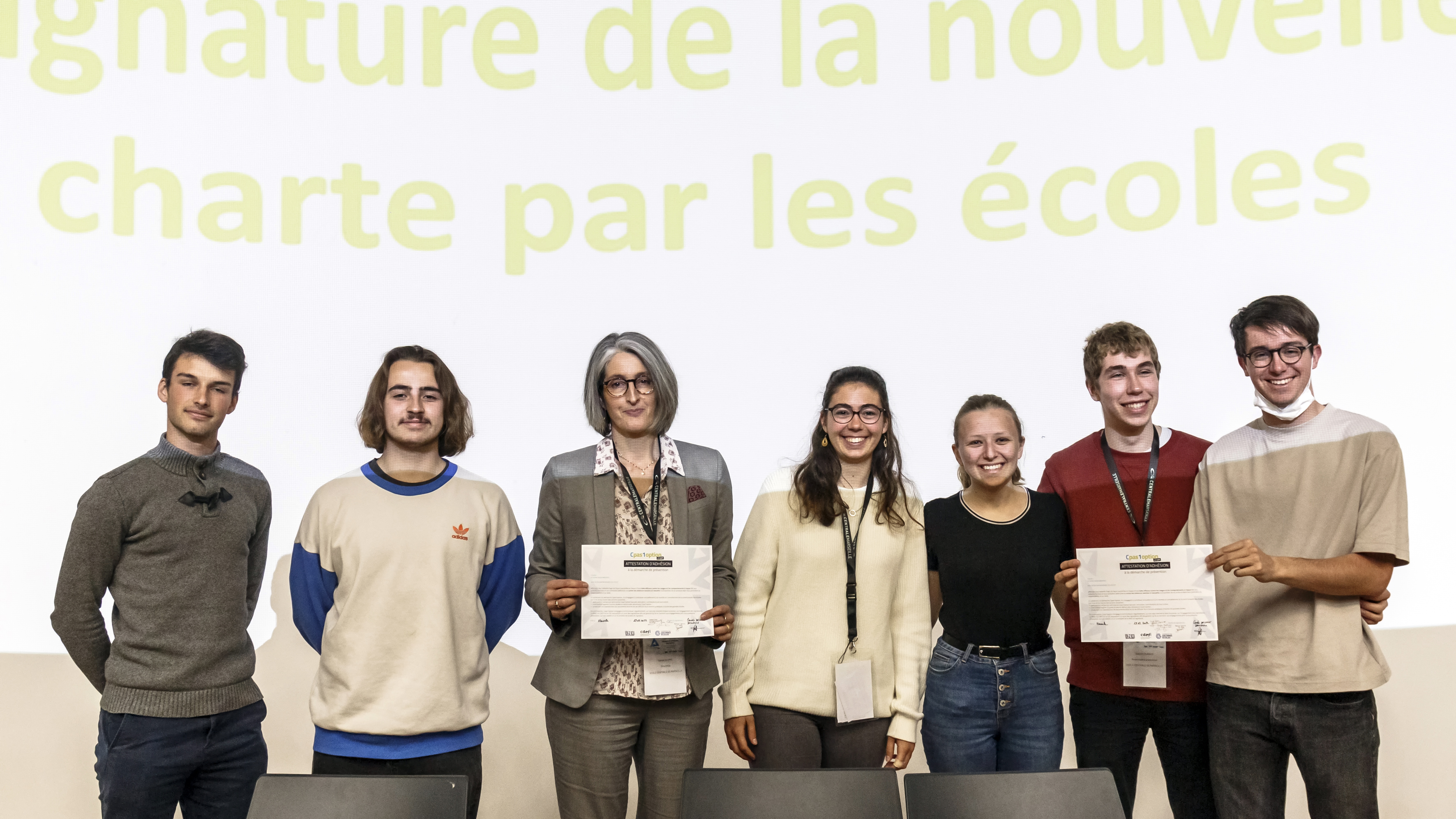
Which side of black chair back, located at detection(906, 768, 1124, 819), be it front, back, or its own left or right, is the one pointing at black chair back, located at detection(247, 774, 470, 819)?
left

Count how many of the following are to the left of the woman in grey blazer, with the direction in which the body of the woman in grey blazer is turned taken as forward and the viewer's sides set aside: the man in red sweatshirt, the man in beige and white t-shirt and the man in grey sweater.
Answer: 2

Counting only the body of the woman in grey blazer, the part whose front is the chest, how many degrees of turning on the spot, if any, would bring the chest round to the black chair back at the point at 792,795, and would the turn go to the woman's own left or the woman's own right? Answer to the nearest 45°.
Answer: approximately 45° to the woman's own left

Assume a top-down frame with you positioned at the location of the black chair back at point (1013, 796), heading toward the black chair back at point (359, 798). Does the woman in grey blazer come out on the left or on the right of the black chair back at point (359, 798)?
right

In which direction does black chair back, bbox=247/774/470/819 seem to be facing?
away from the camera

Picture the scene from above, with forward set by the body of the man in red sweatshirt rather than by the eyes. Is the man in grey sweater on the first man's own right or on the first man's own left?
on the first man's own right

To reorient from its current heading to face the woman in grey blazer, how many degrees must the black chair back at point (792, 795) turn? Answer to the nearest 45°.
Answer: approximately 45° to its left
